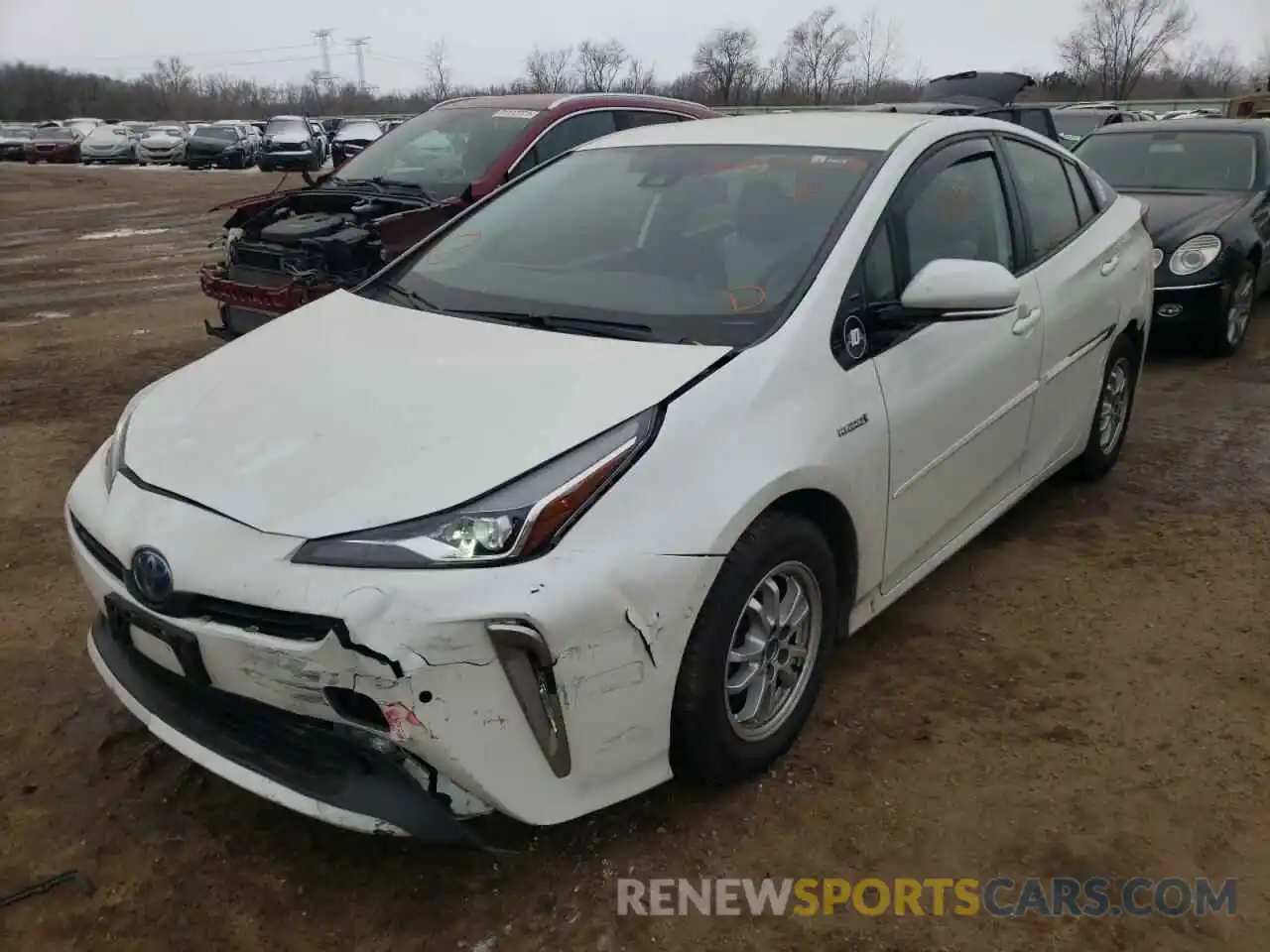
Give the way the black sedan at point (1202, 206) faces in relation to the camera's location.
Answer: facing the viewer and to the left of the viewer

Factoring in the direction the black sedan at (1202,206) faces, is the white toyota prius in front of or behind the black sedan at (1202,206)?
in front

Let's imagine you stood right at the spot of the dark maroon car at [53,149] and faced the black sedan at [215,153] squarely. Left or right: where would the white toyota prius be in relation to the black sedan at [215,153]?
right

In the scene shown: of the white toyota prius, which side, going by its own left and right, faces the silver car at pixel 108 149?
right

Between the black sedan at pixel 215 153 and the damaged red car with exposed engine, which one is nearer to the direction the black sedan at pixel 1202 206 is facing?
the damaged red car with exposed engine

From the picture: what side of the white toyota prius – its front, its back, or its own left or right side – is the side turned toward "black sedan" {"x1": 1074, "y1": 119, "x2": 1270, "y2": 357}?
back

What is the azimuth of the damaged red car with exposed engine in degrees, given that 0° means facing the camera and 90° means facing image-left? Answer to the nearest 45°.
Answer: approximately 45°

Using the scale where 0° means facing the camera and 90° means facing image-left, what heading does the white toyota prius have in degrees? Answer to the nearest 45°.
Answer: approximately 45°

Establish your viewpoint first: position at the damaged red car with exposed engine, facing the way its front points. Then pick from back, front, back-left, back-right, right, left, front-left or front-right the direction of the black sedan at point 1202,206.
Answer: back-left

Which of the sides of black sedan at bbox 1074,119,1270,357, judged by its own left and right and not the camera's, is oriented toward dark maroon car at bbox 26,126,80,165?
right

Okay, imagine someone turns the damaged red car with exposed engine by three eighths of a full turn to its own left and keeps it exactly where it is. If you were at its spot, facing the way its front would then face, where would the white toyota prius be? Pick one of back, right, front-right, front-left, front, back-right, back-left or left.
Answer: right

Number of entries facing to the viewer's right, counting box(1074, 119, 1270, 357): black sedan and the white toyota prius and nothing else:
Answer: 0

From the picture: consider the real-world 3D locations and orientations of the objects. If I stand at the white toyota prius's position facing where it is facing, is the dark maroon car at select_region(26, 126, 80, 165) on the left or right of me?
on my right

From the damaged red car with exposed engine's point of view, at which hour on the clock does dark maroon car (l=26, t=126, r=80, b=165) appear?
The dark maroon car is roughly at 4 o'clock from the damaged red car with exposed engine.
